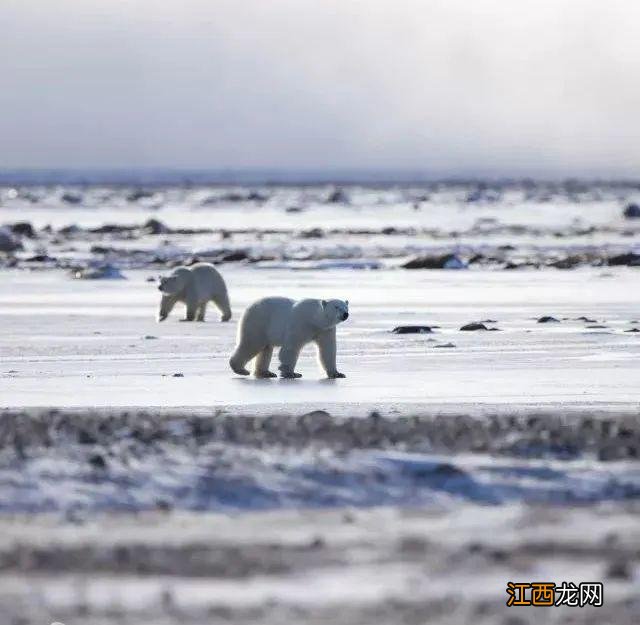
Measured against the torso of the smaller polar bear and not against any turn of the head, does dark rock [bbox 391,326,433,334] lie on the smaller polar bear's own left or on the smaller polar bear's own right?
on the smaller polar bear's own left

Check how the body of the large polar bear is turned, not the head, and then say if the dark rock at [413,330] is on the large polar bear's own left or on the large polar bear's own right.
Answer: on the large polar bear's own left

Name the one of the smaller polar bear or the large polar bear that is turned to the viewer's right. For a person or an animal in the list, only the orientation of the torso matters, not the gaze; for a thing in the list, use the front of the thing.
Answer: the large polar bear

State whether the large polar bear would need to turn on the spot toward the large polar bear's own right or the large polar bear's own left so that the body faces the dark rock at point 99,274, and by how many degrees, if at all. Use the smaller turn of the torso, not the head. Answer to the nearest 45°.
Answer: approximately 90° to the large polar bear's own left

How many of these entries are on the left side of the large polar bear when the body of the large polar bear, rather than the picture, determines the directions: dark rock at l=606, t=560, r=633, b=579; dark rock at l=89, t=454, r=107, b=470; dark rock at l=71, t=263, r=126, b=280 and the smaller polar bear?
2

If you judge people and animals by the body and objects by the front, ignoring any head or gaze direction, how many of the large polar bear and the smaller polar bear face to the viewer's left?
1

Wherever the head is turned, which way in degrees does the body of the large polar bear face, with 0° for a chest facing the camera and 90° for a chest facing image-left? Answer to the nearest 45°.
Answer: approximately 270°

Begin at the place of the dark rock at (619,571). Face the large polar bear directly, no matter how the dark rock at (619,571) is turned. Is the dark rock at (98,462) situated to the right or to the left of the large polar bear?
left

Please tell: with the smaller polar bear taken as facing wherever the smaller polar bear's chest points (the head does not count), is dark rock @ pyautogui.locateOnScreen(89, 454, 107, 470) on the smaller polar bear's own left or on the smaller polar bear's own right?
on the smaller polar bear's own left
